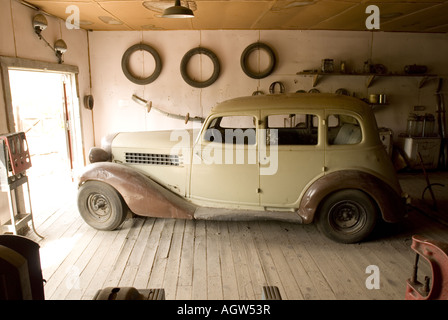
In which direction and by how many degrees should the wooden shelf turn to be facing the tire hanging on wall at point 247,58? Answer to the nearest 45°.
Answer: approximately 45° to its right

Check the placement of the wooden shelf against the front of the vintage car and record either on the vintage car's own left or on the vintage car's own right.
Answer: on the vintage car's own right

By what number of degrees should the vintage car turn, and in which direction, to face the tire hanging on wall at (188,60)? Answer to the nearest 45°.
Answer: approximately 45° to its right

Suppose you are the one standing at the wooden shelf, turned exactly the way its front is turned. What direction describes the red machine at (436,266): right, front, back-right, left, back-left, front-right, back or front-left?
front

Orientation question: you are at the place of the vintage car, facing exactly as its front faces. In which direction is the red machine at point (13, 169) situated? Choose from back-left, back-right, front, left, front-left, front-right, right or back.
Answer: front

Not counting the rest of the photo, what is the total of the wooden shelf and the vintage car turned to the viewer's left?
1

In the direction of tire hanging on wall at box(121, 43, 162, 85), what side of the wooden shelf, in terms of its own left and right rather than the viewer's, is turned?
right

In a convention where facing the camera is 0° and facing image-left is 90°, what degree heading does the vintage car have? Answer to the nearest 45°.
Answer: approximately 90°

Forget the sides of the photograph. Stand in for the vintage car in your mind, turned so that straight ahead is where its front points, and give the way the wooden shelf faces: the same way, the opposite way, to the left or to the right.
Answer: to the left

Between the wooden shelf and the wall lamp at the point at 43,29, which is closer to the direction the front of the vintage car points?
the wall lamp

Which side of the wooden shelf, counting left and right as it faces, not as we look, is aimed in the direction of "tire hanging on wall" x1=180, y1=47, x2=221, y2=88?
right

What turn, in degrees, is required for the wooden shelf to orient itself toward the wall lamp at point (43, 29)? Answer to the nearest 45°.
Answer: approximately 45° to its right

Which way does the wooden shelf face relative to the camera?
toward the camera

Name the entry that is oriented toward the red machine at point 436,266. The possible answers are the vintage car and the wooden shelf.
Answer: the wooden shelf
